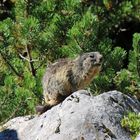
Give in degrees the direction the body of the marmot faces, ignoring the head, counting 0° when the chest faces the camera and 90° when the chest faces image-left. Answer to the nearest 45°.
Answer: approximately 270°
